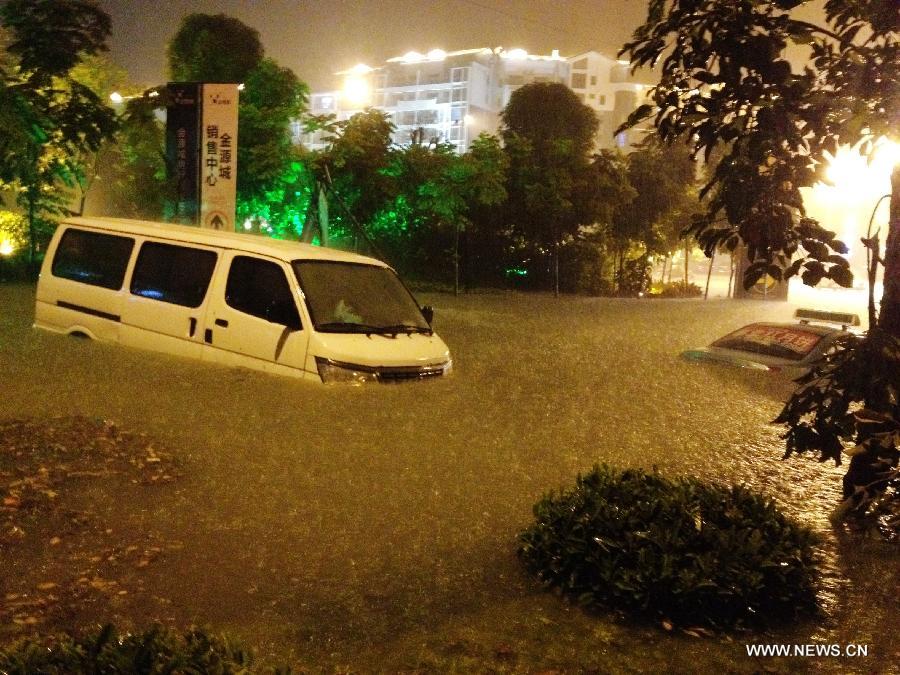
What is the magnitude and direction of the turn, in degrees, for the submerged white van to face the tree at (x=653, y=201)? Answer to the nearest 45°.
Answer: approximately 90° to its left

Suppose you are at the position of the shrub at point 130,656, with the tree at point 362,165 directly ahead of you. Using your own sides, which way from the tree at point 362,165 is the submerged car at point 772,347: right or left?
right

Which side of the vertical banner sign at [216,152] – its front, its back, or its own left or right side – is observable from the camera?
front

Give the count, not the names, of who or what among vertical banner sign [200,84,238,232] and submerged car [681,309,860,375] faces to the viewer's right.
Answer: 0

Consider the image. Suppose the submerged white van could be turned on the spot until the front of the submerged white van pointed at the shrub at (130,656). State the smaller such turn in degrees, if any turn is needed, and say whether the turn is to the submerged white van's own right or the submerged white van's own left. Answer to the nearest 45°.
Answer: approximately 45° to the submerged white van's own right

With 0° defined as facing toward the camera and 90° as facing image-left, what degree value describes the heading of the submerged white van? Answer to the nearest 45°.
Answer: approximately 315°

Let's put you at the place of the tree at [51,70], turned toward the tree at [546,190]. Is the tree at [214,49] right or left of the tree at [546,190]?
left

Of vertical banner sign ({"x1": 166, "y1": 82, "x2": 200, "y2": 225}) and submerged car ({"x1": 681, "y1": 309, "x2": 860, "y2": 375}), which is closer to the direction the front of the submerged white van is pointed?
the submerged car

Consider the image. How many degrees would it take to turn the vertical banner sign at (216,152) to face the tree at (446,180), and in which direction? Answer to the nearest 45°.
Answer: approximately 135° to its left

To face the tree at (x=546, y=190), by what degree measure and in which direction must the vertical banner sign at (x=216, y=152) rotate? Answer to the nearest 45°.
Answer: approximately 135° to its left

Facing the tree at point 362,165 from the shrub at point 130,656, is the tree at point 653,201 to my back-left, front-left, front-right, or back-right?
front-right

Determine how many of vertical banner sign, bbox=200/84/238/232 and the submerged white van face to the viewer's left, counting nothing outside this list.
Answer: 0

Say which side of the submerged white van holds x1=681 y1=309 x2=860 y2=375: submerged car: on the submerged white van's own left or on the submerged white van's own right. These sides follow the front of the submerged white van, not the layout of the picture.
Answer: on the submerged white van's own left

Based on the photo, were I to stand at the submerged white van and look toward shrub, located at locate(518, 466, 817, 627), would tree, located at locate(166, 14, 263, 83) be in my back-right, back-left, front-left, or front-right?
back-left

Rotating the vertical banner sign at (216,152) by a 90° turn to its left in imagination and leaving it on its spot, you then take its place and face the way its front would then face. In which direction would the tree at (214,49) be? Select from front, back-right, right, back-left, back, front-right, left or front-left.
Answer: left

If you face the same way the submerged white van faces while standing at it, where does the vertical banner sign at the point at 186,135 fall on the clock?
The vertical banner sign is roughly at 7 o'clock from the submerged white van.
